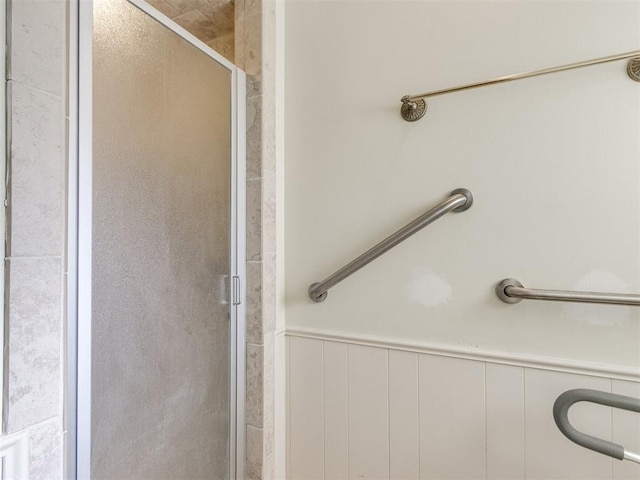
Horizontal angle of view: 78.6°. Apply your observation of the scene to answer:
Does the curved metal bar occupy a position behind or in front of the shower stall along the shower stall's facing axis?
in front

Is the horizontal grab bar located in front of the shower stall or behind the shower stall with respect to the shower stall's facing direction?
in front
